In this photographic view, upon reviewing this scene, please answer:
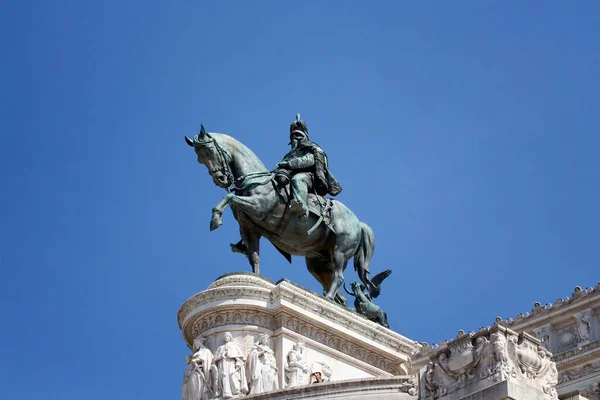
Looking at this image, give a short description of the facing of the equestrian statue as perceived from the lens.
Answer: facing the viewer and to the left of the viewer
